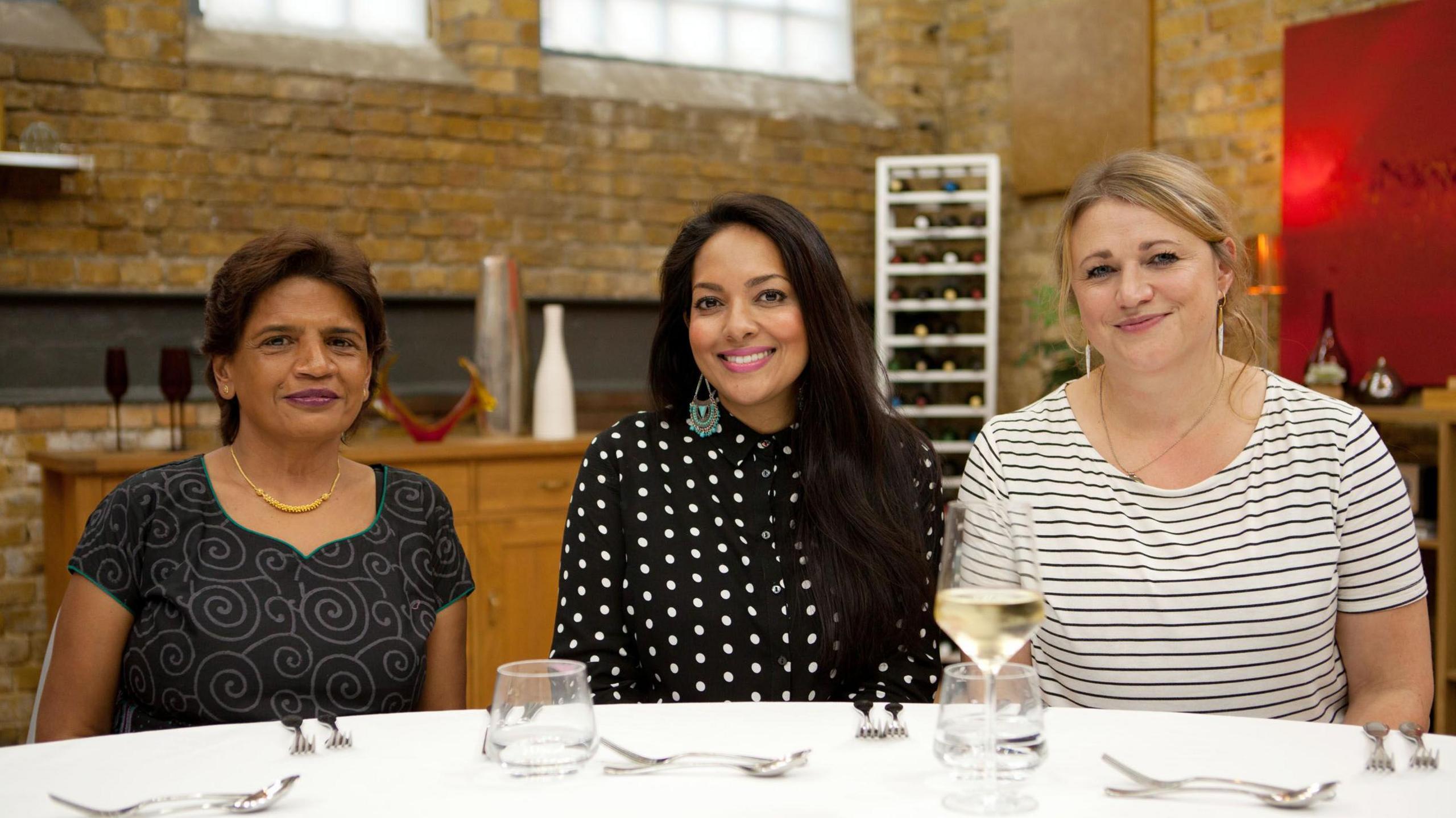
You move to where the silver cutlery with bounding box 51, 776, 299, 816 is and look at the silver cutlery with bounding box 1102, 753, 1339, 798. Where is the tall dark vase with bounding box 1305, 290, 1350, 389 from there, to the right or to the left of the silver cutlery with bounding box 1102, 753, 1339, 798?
left

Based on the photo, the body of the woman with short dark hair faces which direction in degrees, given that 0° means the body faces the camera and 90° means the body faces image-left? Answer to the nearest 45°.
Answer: approximately 0°

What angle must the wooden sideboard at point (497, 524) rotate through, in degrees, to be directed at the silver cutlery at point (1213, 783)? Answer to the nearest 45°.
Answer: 0° — it already faces it

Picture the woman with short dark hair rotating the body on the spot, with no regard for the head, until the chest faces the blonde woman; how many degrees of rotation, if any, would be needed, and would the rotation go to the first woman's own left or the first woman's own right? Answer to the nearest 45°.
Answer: approximately 45° to the first woman's own left

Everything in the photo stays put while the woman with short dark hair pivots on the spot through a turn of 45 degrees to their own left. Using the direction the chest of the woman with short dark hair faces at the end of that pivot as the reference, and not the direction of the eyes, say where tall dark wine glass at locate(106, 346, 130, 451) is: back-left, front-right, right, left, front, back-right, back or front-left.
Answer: back-left

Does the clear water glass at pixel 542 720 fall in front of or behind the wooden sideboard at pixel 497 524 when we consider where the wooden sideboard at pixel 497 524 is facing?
in front

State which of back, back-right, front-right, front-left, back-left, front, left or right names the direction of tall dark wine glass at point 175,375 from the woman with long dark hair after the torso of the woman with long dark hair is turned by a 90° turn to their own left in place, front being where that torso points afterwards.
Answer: back-left

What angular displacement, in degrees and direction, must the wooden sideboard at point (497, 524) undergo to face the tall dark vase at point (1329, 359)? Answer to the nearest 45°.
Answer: approximately 90° to its left

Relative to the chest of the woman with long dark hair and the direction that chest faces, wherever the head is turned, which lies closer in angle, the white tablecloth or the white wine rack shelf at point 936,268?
the white tablecloth

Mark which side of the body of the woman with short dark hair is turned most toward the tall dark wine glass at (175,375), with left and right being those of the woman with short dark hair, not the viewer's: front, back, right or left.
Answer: back
